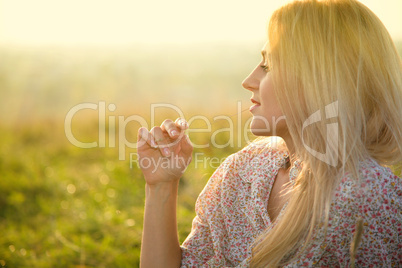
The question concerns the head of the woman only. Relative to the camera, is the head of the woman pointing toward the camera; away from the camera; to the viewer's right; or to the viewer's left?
to the viewer's left

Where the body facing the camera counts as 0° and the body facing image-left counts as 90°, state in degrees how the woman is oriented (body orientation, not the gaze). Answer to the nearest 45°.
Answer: approximately 45°
